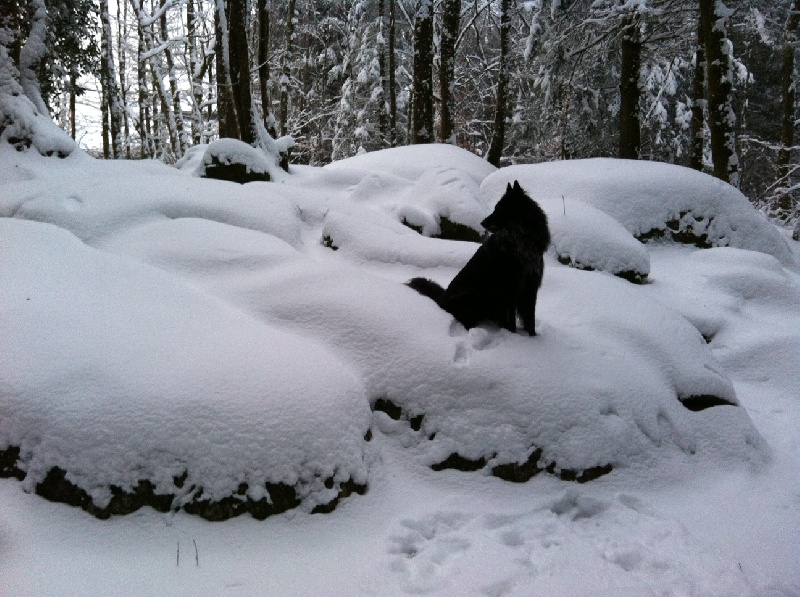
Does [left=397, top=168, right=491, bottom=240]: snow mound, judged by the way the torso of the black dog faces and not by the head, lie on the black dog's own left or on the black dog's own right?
on the black dog's own left

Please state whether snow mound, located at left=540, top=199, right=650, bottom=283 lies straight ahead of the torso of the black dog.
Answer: no

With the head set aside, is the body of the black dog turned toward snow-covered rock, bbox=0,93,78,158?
no

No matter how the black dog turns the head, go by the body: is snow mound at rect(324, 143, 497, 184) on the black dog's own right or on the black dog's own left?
on the black dog's own left

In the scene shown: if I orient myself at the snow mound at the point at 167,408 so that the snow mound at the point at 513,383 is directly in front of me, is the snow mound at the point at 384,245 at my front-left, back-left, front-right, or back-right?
front-left
